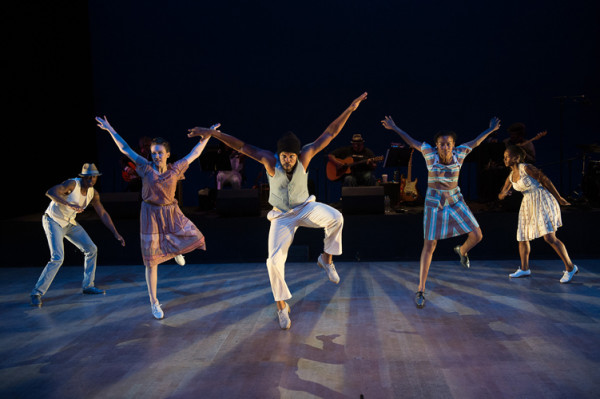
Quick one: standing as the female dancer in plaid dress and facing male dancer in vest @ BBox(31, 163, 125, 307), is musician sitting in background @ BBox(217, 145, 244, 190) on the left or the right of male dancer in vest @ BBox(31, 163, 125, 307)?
right

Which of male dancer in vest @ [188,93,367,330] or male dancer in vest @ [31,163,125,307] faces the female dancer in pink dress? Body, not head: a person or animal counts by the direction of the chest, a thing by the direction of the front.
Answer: male dancer in vest @ [31,163,125,307]

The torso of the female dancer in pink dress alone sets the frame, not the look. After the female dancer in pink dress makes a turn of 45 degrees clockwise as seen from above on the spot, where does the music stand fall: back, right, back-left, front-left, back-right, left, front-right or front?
back

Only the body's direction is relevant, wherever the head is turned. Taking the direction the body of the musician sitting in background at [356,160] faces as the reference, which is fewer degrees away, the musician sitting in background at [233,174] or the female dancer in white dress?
the female dancer in white dress

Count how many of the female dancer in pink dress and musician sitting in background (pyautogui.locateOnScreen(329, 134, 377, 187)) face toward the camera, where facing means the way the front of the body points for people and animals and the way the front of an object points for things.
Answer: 2

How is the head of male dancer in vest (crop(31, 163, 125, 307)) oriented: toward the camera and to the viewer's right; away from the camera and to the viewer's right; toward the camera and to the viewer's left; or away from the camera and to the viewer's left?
toward the camera and to the viewer's right

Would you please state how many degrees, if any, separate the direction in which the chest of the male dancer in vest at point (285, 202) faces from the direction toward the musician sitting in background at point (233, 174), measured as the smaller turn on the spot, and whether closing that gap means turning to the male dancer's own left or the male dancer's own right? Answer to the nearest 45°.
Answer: approximately 180°

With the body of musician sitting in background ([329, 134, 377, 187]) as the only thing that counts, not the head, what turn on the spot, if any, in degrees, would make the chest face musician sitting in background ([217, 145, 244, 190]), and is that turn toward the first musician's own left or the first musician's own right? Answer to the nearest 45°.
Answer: approximately 90° to the first musician's own right

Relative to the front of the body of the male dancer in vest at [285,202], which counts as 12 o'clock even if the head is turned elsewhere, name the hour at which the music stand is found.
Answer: The music stand is roughly at 7 o'clock from the male dancer in vest.

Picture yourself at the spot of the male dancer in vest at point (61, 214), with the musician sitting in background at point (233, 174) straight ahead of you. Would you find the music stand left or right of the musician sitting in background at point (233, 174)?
right
